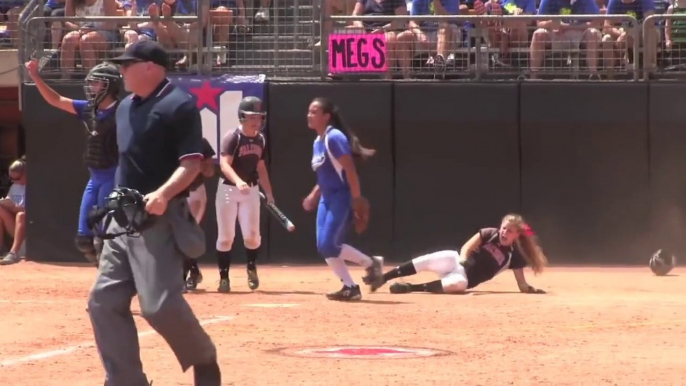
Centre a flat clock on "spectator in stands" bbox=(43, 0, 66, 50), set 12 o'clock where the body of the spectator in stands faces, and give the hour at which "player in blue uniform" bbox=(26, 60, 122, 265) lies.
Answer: The player in blue uniform is roughly at 12 o'clock from the spectator in stands.

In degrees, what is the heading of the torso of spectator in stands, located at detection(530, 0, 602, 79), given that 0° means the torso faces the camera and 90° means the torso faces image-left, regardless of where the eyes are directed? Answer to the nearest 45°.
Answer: approximately 0°

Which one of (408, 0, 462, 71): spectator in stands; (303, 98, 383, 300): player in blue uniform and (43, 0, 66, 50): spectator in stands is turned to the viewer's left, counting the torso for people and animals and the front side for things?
the player in blue uniform

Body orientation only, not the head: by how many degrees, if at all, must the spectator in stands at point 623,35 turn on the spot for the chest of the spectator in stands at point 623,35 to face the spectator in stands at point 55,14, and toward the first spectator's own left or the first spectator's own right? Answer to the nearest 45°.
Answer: approximately 90° to the first spectator's own right

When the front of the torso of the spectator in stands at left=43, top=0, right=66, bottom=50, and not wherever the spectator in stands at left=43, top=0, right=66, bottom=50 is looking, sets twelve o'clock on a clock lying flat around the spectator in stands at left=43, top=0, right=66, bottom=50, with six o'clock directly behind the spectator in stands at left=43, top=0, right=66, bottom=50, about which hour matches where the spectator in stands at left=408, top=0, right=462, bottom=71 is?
the spectator in stands at left=408, top=0, right=462, bottom=71 is roughly at 10 o'clock from the spectator in stands at left=43, top=0, right=66, bottom=50.

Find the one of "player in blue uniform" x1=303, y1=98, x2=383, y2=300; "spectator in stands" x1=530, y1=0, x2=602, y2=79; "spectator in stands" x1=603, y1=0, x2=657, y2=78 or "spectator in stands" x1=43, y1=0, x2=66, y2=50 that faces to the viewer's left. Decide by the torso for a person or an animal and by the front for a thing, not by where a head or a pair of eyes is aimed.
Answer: the player in blue uniform
